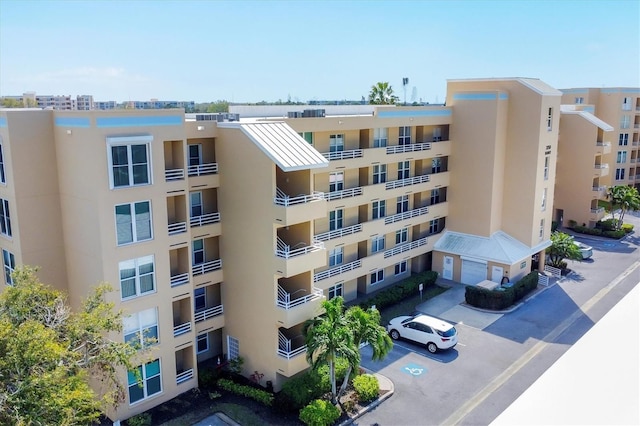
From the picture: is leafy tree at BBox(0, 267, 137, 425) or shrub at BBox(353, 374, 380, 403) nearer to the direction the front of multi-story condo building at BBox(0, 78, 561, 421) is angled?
the shrub

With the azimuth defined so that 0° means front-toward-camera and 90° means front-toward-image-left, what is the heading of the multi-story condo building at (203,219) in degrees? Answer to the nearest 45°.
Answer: approximately 315°
